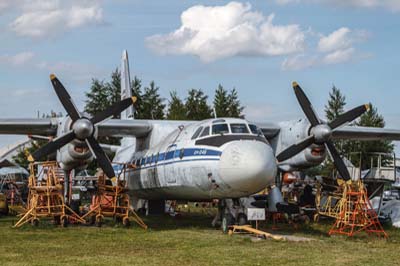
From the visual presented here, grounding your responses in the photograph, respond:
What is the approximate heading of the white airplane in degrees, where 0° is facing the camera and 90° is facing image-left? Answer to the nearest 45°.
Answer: approximately 315°

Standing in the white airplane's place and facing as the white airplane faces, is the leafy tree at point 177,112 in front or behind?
behind

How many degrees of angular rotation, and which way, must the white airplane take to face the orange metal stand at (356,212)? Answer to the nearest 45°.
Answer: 0° — it already faces it

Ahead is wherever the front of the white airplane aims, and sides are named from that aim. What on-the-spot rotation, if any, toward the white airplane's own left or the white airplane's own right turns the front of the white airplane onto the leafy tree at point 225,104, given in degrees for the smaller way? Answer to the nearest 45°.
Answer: approximately 135° to the white airplane's own left

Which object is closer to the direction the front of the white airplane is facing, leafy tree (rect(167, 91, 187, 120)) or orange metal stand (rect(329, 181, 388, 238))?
the orange metal stand

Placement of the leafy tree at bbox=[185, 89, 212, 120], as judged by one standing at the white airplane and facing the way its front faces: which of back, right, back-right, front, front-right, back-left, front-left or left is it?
back-left
